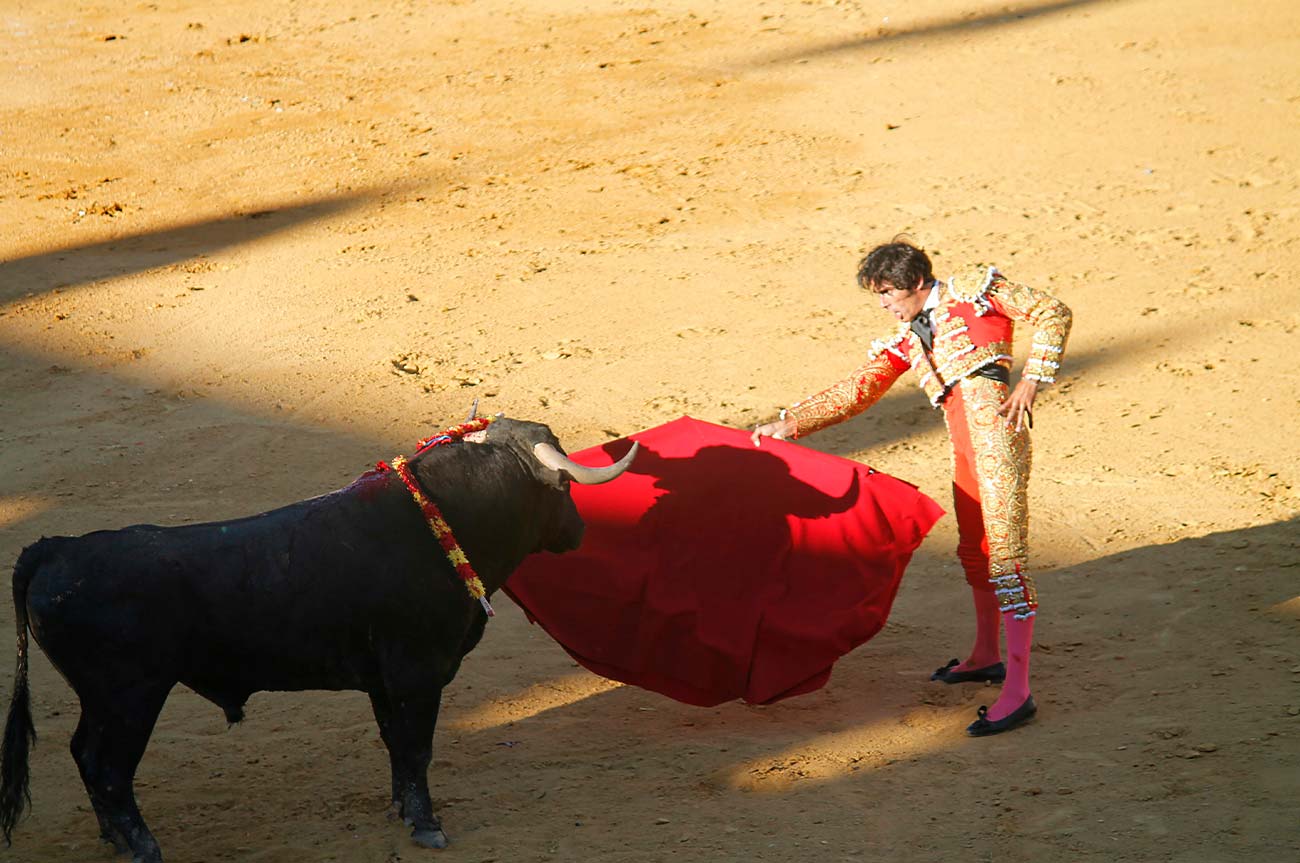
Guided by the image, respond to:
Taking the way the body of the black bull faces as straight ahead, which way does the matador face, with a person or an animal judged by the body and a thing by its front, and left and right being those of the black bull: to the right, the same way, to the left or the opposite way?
the opposite way

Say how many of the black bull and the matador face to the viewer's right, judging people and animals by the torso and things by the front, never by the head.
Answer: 1

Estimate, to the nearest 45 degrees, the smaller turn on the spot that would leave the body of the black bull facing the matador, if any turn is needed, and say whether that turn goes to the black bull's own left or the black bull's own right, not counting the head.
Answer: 0° — it already faces them

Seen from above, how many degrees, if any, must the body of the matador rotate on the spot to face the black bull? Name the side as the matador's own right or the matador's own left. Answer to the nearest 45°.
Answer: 0° — they already face it

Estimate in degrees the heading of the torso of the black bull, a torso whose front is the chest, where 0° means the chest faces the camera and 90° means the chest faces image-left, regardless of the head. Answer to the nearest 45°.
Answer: approximately 270°

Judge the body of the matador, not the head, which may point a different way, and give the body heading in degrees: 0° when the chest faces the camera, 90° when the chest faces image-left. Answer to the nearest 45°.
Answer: approximately 45°
